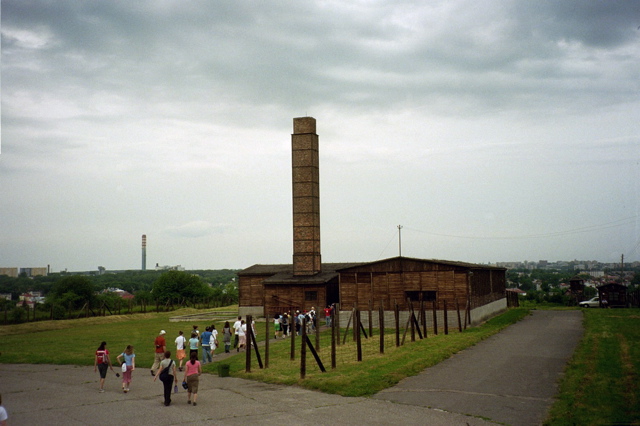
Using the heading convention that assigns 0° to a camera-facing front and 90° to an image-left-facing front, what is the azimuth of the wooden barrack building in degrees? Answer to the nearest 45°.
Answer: approximately 0°

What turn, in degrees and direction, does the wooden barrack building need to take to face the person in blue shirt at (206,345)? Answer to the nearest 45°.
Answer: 0° — it already faces them

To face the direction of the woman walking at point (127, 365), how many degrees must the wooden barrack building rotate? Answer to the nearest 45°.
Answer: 0° — it already faces them
